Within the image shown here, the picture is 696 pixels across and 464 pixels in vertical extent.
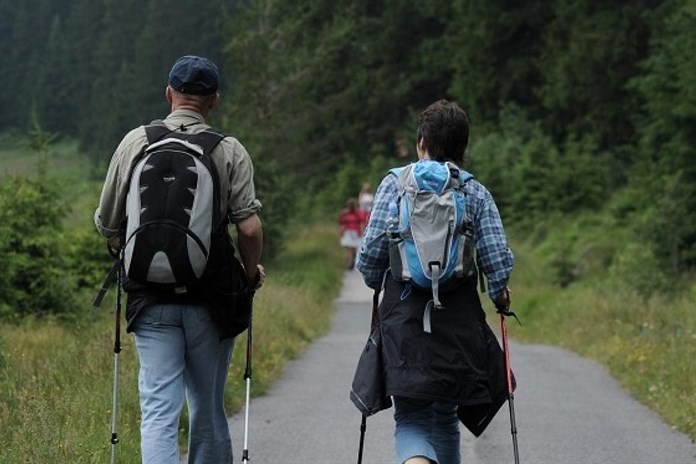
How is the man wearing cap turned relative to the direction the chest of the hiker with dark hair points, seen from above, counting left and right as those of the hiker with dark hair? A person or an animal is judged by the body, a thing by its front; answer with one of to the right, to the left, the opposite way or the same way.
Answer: the same way

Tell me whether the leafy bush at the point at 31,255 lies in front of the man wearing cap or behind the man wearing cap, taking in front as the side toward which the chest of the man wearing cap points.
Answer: in front

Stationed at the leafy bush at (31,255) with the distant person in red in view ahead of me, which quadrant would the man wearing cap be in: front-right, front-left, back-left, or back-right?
back-right

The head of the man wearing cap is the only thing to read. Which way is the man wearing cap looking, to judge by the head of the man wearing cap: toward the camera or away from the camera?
away from the camera

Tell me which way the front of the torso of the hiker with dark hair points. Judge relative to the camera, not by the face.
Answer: away from the camera

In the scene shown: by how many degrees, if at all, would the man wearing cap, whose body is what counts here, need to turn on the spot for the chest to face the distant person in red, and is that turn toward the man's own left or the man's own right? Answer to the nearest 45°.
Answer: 0° — they already face them

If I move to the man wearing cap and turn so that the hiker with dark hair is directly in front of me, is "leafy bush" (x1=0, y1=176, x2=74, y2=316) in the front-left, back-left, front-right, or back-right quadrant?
back-left

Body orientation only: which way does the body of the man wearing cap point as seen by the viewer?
away from the camera
